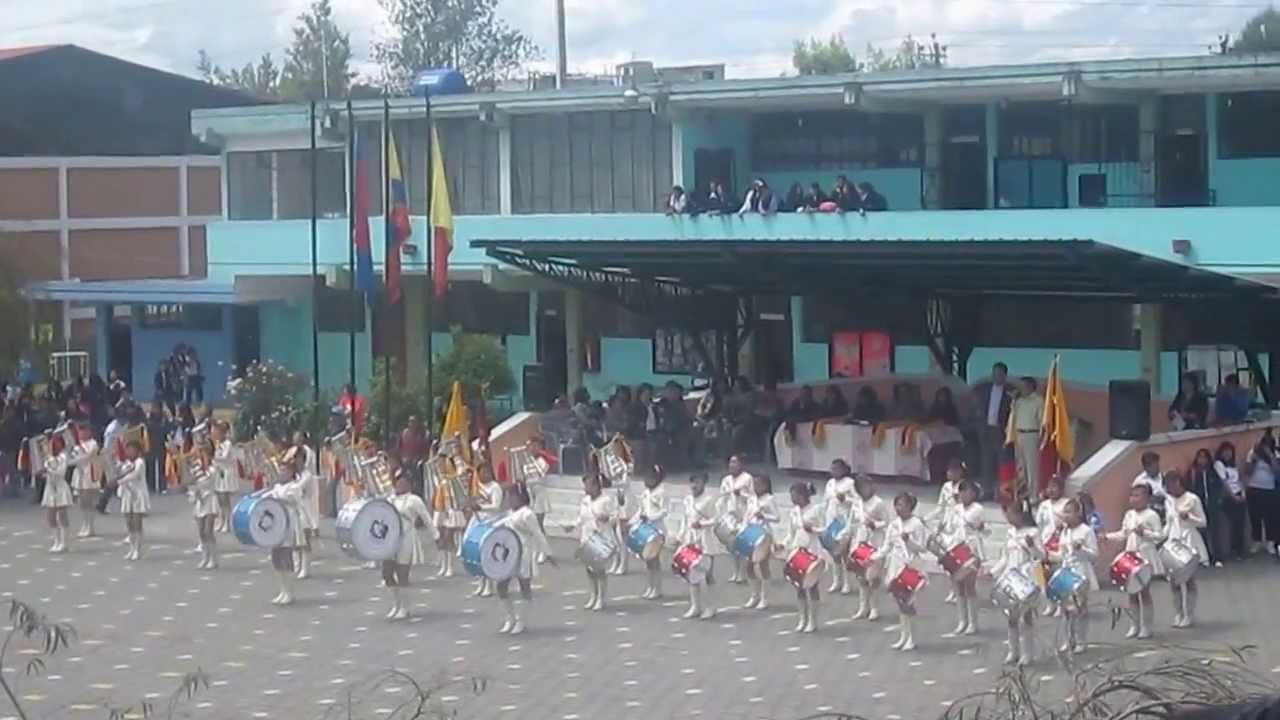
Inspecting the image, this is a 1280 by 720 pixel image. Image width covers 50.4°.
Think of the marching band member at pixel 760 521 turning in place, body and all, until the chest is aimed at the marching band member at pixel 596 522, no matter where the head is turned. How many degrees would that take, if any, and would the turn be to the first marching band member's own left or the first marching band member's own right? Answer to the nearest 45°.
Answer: approximately 45° to the first marching band member's own right

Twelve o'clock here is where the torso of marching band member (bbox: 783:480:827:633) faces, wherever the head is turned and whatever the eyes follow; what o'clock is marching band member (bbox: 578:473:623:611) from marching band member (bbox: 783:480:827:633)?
marching band member (bbox: 578:473:623:611) is roughly at 2 o'clock from marching band member (bbox: 783:480:827:633).

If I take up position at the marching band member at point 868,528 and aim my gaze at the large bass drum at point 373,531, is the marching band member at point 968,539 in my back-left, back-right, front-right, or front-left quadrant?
back-left

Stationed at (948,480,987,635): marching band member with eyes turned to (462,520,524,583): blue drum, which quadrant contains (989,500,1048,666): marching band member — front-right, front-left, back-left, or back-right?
back-left

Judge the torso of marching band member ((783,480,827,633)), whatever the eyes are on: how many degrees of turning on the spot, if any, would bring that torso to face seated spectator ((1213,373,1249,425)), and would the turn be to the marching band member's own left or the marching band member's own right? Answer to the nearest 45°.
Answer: approximately 180°

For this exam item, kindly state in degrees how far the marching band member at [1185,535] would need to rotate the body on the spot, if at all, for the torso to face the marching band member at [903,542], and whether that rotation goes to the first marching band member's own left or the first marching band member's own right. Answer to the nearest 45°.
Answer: approximately 45° to the first marching band member's own right

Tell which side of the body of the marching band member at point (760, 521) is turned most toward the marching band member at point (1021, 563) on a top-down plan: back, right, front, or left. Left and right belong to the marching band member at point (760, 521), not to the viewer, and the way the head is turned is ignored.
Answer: left
